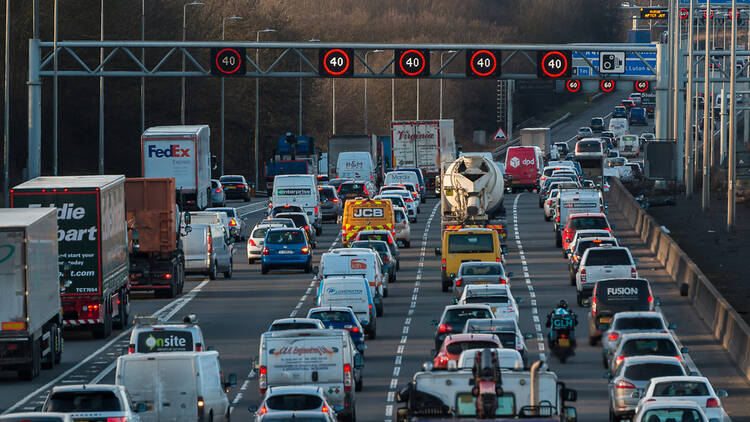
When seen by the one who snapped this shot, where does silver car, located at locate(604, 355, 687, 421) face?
facing away from the viewer

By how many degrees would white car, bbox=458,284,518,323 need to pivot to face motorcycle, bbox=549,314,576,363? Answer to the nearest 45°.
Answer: approximately 135° to its right

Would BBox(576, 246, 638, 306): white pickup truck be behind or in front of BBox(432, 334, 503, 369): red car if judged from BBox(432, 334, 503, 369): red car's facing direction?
in front

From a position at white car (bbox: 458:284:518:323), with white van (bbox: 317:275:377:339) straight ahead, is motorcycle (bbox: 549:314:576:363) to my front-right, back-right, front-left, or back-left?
back-left

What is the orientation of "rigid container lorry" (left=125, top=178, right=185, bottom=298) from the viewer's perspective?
away from the camera

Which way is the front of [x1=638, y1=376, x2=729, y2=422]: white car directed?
away from the camera

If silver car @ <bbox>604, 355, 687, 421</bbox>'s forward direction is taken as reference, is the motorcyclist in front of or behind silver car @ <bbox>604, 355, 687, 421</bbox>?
in front

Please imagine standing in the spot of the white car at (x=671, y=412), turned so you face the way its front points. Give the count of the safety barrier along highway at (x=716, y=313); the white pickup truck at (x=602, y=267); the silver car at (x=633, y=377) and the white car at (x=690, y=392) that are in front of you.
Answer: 4

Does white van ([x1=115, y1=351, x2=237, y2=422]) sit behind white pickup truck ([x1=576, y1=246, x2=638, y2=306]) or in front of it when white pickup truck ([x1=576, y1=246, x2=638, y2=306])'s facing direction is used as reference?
behind

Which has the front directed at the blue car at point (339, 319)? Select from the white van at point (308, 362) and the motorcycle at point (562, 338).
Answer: the white van

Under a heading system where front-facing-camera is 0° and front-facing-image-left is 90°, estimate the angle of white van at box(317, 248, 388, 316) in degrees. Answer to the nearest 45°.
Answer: approximately 180°

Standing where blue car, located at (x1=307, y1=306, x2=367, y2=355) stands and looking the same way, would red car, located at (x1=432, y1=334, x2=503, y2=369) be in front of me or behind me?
behind

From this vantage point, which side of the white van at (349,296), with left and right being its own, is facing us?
back

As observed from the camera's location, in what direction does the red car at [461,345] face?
facing away from the viewer
